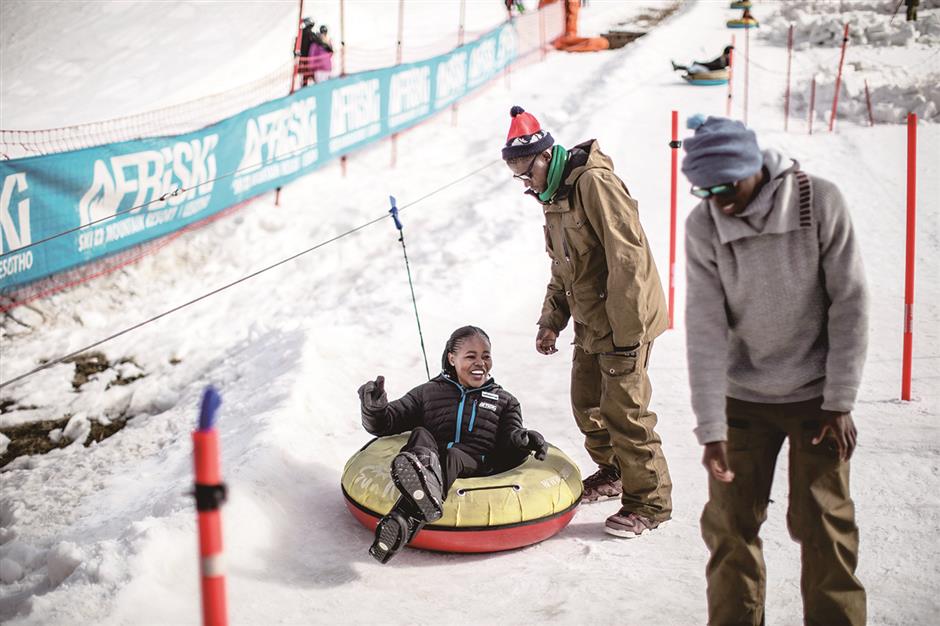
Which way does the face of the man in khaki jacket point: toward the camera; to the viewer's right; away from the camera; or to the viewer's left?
to the viewer's left

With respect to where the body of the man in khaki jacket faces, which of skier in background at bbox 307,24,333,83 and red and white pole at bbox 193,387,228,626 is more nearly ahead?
the red and white pole

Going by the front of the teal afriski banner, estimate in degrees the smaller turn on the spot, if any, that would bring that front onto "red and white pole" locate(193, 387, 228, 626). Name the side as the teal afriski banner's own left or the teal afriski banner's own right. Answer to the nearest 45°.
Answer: approximately 45° to the teal afriski banner's own right

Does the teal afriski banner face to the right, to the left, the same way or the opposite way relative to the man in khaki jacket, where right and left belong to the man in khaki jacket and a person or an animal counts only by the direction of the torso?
to the left

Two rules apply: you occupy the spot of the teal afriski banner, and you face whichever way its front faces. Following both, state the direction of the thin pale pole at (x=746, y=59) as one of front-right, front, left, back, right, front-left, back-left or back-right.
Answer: left

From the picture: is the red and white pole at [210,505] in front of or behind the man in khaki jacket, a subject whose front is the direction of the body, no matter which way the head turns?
in front

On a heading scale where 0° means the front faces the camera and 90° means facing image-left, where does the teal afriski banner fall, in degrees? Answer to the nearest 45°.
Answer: approximately 315°

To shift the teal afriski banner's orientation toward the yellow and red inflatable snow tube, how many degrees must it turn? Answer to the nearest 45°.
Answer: approximately 45° to its right

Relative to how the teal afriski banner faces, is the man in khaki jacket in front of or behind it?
in front
